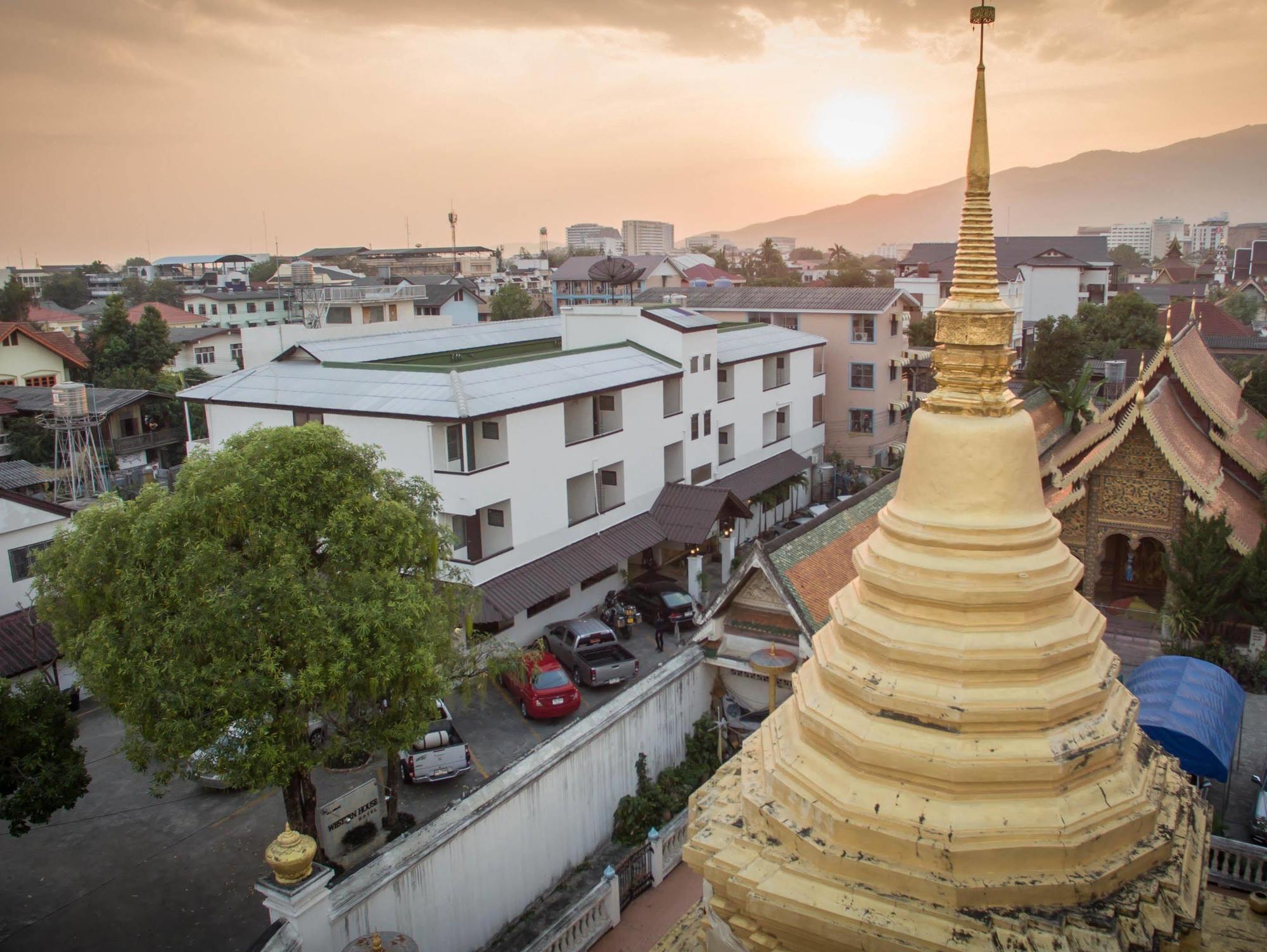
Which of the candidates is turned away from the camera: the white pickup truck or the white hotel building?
the white pickup truck

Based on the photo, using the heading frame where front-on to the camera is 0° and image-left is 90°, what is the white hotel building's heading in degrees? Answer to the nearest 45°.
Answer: approximately 315°

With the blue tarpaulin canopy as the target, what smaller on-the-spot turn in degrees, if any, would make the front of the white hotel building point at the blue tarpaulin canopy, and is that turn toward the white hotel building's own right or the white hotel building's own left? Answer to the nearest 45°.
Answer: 0° — it already faces it

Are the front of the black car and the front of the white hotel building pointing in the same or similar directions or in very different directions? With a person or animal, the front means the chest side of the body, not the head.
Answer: very different directions

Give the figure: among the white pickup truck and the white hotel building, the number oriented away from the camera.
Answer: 1

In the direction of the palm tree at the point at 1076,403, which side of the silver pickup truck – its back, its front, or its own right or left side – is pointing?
right

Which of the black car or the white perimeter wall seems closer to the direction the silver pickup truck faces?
the black car

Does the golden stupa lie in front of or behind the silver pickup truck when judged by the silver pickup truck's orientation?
behind

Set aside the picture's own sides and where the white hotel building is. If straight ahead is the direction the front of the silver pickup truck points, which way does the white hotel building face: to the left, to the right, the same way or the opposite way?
the opposite way

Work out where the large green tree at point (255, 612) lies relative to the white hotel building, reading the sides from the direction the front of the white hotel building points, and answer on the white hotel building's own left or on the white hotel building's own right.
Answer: on the white hotel building's own right

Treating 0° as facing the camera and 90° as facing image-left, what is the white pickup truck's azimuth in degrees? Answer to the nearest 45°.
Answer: approximately 180°

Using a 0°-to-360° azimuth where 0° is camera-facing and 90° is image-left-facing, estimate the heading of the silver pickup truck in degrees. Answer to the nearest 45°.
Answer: approximately 135°
